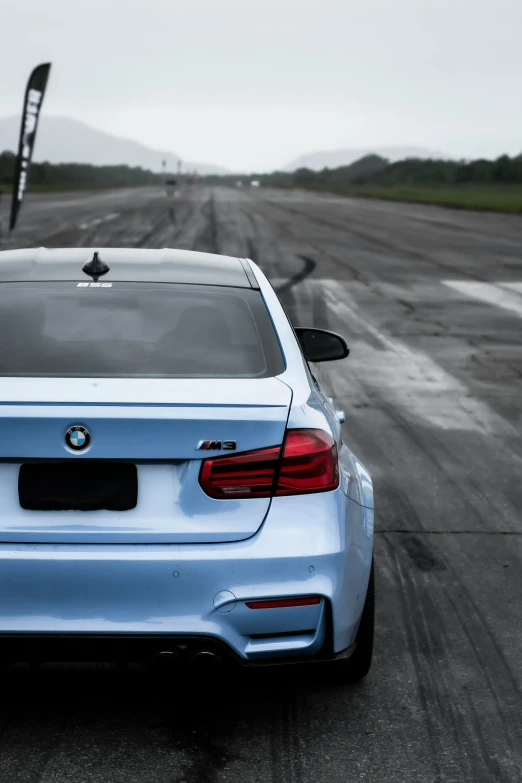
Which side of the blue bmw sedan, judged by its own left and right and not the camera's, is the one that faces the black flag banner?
front

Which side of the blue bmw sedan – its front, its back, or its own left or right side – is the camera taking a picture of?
back
